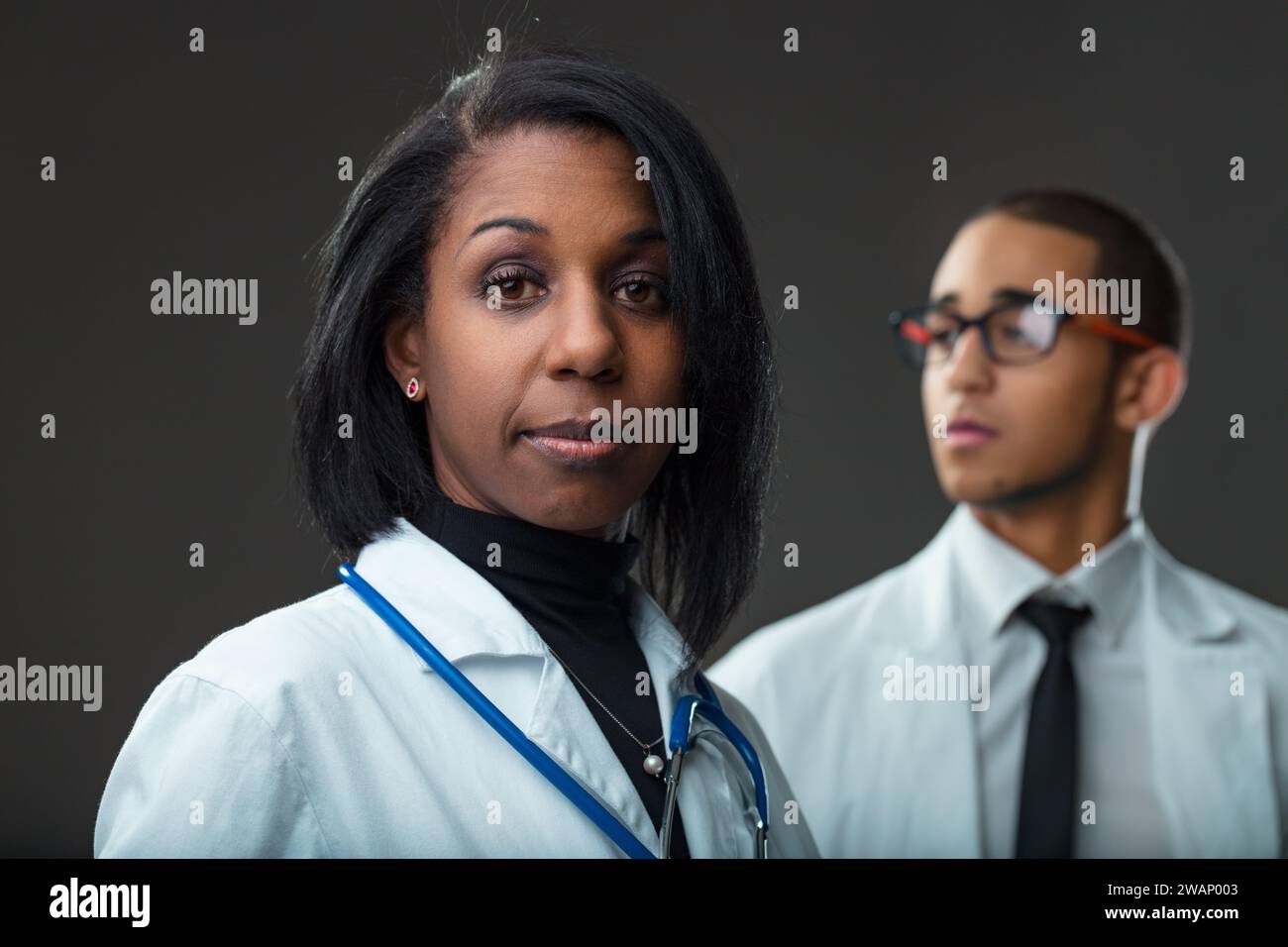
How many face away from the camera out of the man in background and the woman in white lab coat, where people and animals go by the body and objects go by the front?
0

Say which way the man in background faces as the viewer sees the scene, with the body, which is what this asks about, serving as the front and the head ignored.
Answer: toward the camera

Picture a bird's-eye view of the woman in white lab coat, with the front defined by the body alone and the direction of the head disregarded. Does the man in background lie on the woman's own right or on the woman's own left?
on the woman's own left

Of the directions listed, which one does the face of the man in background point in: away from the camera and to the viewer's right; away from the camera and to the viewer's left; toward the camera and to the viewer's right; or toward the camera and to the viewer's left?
toward the camera and to the viewer's left

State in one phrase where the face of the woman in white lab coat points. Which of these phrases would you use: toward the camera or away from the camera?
toward the camera

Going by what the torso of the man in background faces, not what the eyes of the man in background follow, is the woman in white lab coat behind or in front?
in front
